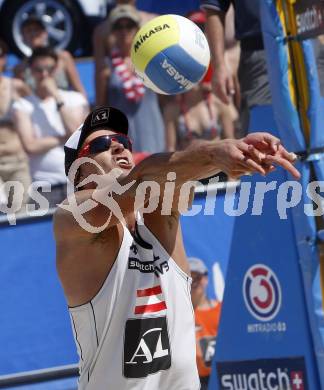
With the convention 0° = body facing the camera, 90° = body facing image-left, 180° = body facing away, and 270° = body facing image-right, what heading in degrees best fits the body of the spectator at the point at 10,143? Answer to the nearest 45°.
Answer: approximately 0°

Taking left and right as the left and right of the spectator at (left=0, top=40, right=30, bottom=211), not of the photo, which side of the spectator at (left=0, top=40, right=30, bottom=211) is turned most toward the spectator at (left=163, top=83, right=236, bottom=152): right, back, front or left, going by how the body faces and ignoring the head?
left

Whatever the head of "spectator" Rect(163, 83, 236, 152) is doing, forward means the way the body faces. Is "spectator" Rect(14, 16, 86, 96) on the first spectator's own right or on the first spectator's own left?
on the first spectator's own right

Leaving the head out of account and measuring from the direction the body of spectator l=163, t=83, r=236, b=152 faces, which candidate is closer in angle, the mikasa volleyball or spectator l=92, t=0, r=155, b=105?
the mikasa volleyball
